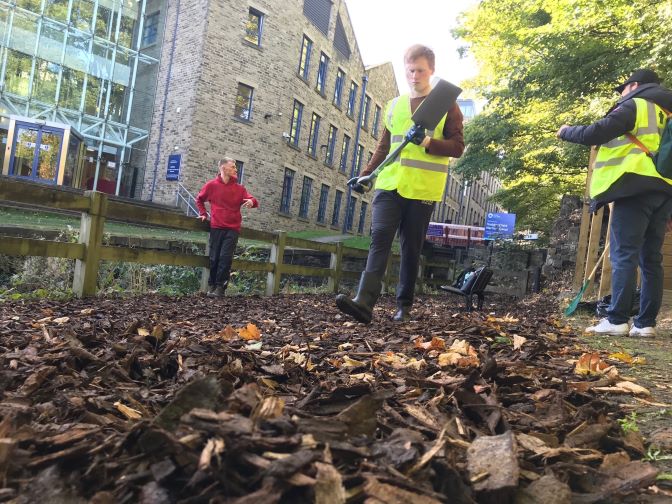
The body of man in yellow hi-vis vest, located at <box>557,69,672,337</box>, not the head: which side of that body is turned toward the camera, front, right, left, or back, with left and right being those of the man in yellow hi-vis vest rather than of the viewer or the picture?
left

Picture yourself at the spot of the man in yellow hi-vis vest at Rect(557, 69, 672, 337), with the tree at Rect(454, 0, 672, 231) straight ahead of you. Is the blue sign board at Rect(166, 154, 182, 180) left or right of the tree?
left

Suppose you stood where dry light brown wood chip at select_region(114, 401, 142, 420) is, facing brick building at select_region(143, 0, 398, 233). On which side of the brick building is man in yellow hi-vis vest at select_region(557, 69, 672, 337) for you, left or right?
right

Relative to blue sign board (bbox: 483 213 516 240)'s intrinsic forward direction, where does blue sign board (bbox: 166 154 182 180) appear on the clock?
blue sign board (bbox: 166 154 182 180) is roughly at 3 o'clock from blue sign board (bbox: 483 213 516 240).

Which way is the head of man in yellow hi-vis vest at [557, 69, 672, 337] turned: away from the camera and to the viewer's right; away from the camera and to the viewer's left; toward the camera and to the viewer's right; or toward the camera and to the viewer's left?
away from the camera and to the viewer's left

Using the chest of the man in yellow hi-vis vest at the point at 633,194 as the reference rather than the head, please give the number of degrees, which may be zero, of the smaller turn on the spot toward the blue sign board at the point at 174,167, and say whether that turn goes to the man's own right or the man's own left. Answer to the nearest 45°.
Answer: approximately 45° to the man's own right

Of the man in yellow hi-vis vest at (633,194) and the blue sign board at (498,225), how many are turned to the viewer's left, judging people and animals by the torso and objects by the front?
1

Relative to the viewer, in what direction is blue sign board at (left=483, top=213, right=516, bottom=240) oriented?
toward the camera

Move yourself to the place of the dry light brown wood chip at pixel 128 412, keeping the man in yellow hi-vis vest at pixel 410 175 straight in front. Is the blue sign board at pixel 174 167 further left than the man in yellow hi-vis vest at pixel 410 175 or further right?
left

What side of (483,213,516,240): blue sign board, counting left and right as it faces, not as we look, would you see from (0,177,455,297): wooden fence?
front

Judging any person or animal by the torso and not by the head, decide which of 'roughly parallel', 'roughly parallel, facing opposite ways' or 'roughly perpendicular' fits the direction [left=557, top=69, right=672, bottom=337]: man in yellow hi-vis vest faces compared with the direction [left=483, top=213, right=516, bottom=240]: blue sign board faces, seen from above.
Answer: roughly perpendicular

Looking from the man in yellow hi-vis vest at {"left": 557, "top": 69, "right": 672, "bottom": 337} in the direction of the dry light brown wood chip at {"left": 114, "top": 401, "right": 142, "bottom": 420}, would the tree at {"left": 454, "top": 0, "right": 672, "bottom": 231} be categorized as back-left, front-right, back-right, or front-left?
back-right

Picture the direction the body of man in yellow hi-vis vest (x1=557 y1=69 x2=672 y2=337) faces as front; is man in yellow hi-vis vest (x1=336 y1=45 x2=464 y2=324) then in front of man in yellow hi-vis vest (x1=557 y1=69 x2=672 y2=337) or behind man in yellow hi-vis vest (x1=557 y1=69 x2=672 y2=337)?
in front

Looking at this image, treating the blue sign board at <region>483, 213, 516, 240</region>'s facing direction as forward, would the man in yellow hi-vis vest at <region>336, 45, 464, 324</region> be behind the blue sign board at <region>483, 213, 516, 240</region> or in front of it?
in front
